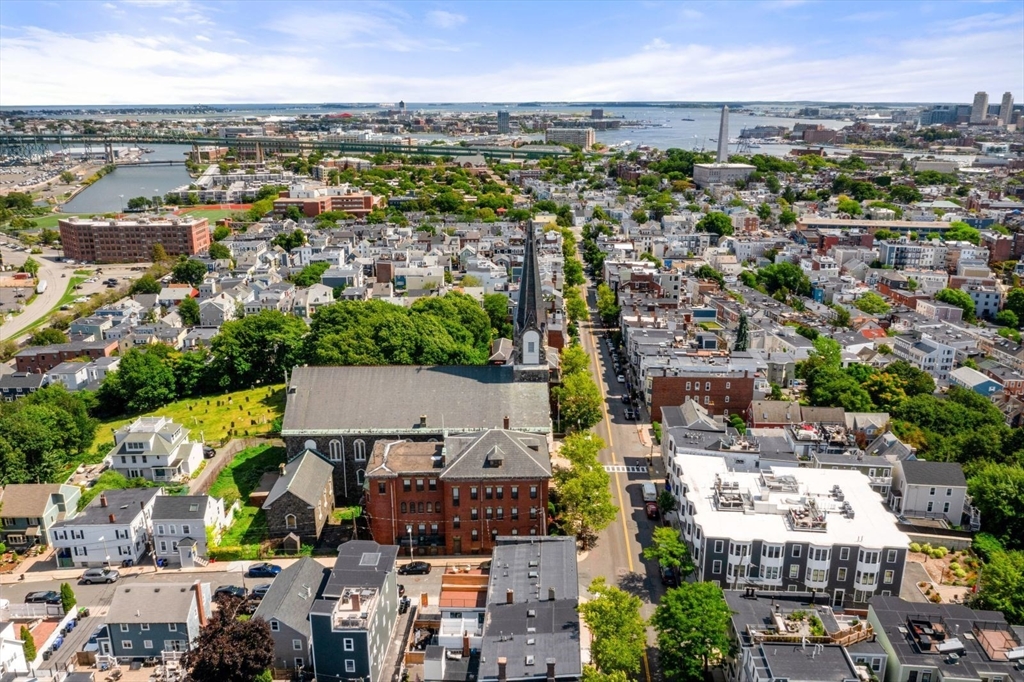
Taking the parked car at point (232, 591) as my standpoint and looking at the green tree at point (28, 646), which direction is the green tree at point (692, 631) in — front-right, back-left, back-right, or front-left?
back-left

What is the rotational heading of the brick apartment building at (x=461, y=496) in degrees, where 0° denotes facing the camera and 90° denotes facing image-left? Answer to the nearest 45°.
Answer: approximately 0°

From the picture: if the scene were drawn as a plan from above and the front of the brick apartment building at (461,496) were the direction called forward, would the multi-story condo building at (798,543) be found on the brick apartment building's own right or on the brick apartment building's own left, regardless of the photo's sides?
on the brick apartment building's own left

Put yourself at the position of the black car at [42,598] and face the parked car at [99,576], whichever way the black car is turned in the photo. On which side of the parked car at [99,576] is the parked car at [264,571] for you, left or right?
right

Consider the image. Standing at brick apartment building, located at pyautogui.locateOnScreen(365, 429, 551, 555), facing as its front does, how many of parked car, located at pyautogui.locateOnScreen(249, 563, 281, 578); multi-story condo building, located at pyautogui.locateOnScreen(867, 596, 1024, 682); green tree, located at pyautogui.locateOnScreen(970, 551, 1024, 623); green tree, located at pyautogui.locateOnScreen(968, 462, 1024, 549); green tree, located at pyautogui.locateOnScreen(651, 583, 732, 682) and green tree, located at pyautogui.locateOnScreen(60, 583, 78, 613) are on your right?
2

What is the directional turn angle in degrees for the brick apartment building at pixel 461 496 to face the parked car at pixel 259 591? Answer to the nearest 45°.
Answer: approximately 90° to its right

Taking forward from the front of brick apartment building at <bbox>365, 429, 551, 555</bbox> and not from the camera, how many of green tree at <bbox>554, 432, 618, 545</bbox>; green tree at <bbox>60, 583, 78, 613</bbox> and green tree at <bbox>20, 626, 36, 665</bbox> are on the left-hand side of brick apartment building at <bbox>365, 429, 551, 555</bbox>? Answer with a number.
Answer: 1

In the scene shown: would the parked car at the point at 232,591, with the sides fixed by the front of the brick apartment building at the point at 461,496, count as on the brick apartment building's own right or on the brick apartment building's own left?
on the brick apartment building's own right

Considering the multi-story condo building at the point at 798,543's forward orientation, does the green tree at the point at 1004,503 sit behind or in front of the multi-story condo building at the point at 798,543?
behind

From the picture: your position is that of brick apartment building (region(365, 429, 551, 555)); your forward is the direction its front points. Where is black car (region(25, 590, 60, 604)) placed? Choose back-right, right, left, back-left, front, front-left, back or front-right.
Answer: right

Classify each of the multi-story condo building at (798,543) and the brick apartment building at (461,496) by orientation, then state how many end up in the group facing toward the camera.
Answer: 2

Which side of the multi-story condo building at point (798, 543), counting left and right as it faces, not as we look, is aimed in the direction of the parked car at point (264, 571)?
right
